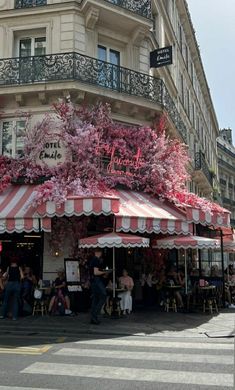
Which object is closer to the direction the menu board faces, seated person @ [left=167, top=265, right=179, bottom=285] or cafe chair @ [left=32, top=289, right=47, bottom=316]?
the cafe chair

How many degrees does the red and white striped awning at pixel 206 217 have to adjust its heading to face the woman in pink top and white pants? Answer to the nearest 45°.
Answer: approximately 90° to its right

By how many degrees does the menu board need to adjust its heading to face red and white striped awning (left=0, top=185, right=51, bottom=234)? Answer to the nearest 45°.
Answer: approximately 45° to its right

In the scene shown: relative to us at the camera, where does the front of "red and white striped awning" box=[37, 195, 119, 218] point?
facing the viewer

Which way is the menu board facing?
toward the camera

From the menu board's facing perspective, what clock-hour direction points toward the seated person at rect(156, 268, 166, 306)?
The seated person is roughly at 8 o'clock from the menu board.

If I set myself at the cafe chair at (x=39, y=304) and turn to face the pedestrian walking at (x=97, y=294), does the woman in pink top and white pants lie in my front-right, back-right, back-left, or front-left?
front-left

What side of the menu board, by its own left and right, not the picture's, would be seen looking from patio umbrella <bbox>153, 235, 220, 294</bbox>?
left

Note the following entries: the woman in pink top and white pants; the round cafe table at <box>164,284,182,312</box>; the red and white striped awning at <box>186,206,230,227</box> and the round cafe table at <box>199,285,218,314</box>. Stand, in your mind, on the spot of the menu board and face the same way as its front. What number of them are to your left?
4

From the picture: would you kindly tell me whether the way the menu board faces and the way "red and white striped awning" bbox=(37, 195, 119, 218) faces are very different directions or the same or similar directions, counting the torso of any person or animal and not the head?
same or similar directions
